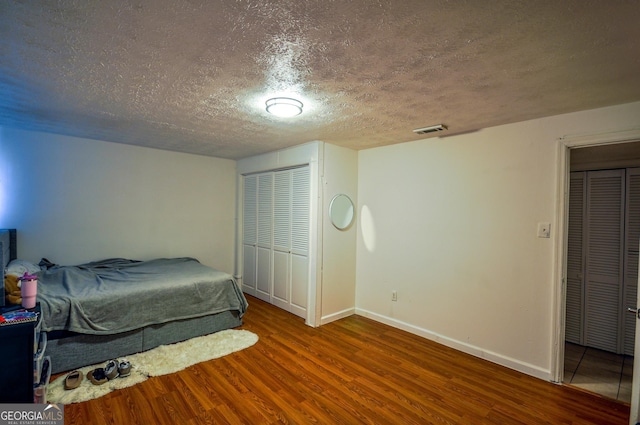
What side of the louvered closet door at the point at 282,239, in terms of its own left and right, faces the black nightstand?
front

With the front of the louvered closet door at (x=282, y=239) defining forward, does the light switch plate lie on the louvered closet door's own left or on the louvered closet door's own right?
on the louvered closet door's own left

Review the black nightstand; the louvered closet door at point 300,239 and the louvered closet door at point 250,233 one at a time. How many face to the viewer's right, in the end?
1

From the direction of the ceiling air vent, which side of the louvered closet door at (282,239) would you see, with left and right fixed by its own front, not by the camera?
left

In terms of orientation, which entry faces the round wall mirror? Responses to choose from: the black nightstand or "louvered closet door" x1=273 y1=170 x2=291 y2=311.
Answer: the black nightstand

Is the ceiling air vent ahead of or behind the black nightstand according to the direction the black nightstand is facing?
ahead

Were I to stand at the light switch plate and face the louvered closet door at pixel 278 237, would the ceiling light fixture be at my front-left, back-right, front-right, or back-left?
front-left

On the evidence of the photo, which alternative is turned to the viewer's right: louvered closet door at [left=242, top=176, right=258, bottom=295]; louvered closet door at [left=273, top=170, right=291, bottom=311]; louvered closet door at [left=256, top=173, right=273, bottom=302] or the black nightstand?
the black nightstand

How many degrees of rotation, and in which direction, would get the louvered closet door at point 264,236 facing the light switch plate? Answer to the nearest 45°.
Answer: approximately 90° to its left

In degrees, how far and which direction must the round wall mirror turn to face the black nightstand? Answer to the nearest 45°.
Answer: approximately 90° to its right

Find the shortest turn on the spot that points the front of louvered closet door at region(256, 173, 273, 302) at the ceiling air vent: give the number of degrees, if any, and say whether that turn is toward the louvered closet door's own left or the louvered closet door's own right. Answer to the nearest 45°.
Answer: approximately 90° to the louvered closet door's own left

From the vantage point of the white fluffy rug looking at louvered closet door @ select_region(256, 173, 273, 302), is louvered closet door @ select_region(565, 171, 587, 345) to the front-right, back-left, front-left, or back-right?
front-right

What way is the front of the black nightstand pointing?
to the viewer's right

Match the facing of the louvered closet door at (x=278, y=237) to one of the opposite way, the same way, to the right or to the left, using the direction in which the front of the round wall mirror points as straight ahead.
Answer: to the right

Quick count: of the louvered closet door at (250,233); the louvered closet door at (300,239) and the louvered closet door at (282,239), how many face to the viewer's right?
0

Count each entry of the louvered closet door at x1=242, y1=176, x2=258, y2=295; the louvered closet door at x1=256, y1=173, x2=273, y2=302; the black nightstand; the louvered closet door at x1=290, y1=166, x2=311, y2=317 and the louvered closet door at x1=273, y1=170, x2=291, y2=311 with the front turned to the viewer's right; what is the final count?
1

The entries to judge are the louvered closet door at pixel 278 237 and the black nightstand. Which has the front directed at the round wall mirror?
the black nightstand

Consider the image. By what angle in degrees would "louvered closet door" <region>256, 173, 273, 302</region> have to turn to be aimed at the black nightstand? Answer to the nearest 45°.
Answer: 0° — it already faces it
